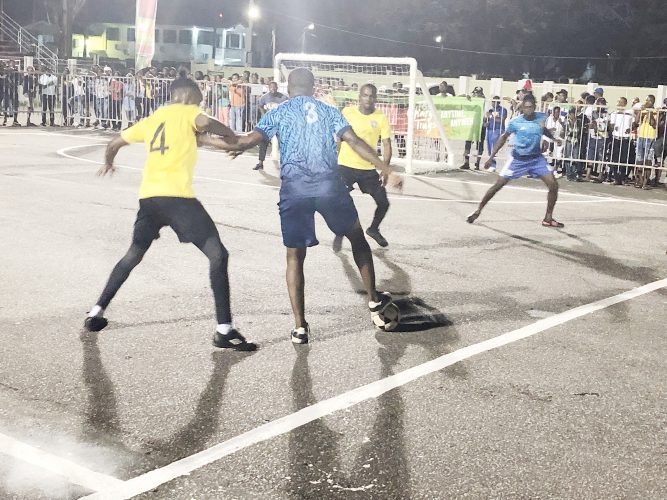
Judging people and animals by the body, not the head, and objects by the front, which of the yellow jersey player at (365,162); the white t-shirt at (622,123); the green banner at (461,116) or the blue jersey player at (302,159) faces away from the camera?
the blue jersey player

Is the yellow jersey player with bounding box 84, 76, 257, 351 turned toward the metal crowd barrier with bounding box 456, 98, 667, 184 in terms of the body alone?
yes

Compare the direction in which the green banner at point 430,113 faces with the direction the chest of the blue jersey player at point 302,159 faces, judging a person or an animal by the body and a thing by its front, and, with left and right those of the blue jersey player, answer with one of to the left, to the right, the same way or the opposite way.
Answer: the opposite way

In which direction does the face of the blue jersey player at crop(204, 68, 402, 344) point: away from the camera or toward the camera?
away from the camera

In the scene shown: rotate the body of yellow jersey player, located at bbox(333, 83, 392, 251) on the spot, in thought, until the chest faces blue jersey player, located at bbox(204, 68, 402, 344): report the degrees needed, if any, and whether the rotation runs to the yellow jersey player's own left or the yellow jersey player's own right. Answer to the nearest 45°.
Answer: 0° — they already face them

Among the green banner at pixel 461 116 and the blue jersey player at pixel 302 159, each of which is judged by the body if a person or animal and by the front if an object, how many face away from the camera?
1

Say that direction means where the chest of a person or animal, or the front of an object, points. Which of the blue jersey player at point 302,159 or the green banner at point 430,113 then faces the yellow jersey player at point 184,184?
the green banner
